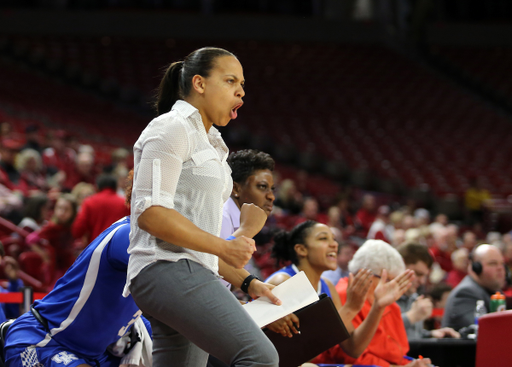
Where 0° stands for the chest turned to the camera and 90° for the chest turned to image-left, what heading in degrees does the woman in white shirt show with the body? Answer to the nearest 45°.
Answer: approximately 270°

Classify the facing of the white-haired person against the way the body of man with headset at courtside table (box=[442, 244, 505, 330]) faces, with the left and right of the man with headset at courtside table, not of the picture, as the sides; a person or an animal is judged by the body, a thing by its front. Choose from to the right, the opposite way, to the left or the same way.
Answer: the same way

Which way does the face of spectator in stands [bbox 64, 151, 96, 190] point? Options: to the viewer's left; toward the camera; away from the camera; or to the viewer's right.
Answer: toward the camera

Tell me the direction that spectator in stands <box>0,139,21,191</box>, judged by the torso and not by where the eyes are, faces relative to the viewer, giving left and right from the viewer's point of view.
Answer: facing the viewer and to the right of the viewer

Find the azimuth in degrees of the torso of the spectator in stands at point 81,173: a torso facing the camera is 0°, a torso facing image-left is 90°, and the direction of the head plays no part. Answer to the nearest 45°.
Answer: approximately 315°

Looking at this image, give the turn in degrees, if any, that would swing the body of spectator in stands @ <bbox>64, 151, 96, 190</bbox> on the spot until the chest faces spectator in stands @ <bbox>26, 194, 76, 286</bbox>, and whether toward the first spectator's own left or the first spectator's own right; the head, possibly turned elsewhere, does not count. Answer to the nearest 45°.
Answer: approximately 45° to the first spectator's own right

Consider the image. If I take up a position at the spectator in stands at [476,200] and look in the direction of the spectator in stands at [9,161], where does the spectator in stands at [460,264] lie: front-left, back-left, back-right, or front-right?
front-left
